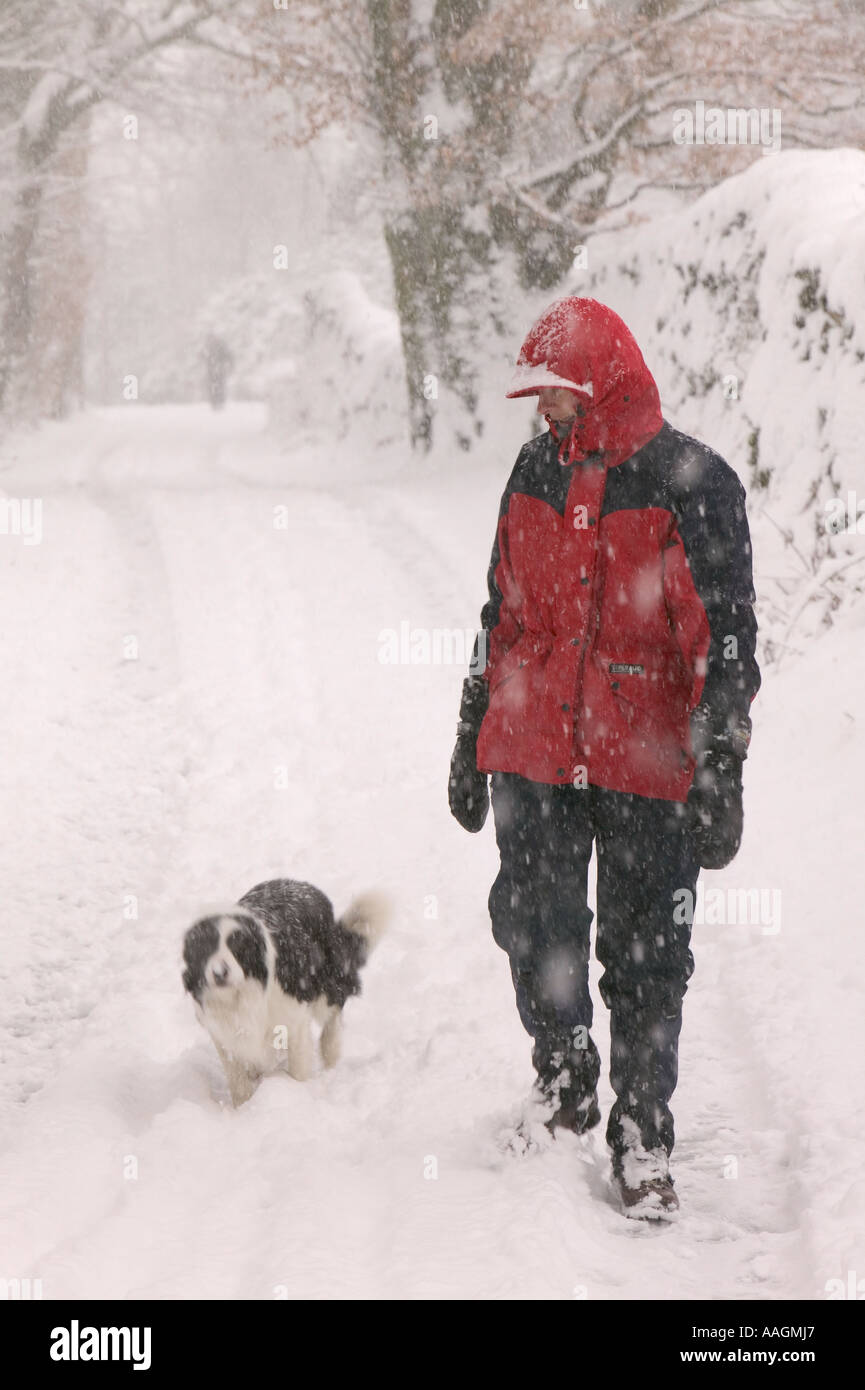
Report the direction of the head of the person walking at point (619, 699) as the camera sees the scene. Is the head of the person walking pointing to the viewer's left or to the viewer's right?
to the viewer's left

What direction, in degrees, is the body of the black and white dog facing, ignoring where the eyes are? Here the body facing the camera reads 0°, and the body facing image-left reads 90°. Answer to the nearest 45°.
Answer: approximately 45°

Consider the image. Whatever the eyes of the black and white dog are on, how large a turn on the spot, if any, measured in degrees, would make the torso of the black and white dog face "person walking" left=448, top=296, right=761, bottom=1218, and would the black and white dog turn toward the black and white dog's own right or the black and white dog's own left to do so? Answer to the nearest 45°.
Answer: approximately 90° to the black and white dog's own left

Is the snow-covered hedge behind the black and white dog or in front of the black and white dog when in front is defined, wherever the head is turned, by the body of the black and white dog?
behind

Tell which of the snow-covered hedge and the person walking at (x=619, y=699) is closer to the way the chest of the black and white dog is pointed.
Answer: the person walking

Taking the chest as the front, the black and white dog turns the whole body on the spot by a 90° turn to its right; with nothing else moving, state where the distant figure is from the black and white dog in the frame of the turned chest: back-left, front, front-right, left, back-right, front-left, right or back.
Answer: front-right
